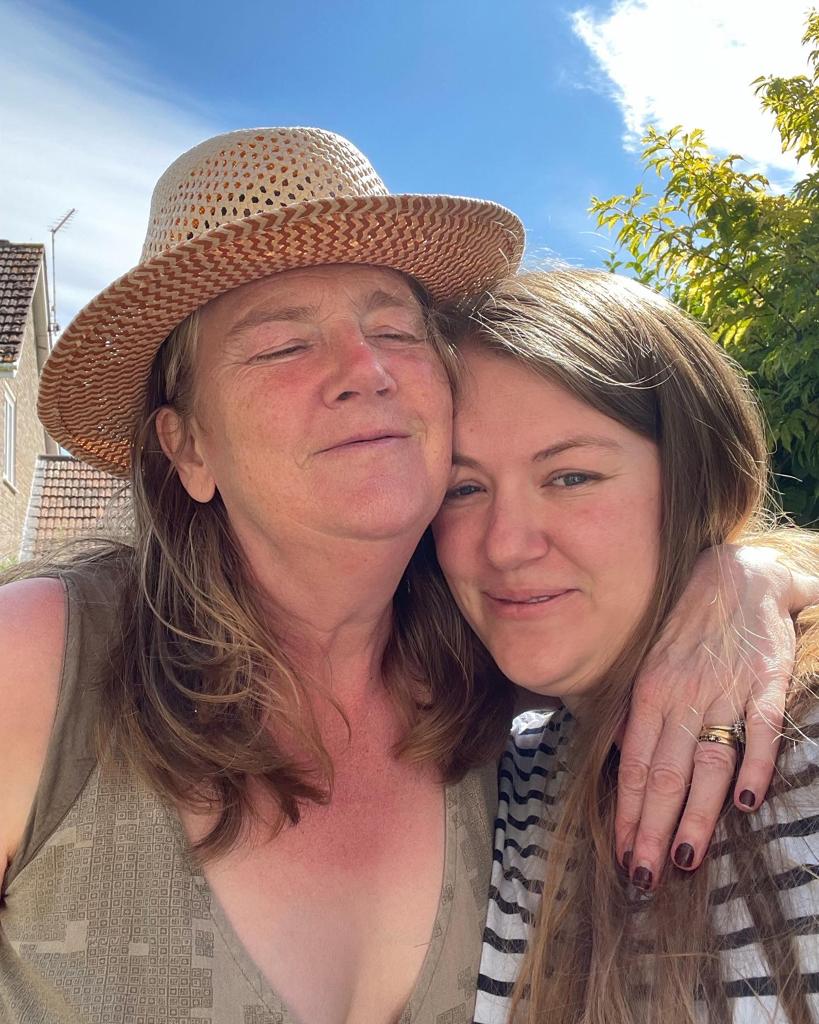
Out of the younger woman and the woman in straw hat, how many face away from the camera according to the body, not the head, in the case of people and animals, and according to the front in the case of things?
0

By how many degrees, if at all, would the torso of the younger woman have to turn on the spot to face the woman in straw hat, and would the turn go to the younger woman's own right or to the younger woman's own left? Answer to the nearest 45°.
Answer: approximately 45° to the younger woman's own right

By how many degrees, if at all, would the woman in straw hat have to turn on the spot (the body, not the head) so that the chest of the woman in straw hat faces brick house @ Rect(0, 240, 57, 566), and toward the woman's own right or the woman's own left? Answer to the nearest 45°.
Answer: approximately 180°

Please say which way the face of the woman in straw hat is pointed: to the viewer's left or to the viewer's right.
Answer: to the viewer's right

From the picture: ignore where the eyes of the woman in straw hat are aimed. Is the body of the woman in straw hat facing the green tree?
no

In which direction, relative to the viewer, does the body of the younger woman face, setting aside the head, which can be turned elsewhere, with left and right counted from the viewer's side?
facing the viewer and to the left of the viewer

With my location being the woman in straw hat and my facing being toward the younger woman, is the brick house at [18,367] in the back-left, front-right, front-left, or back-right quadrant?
back-left

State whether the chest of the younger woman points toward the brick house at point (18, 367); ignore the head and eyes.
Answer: no

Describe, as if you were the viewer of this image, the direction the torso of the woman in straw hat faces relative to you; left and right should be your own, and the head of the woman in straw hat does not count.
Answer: facing the viewer and to the right of the viewer
